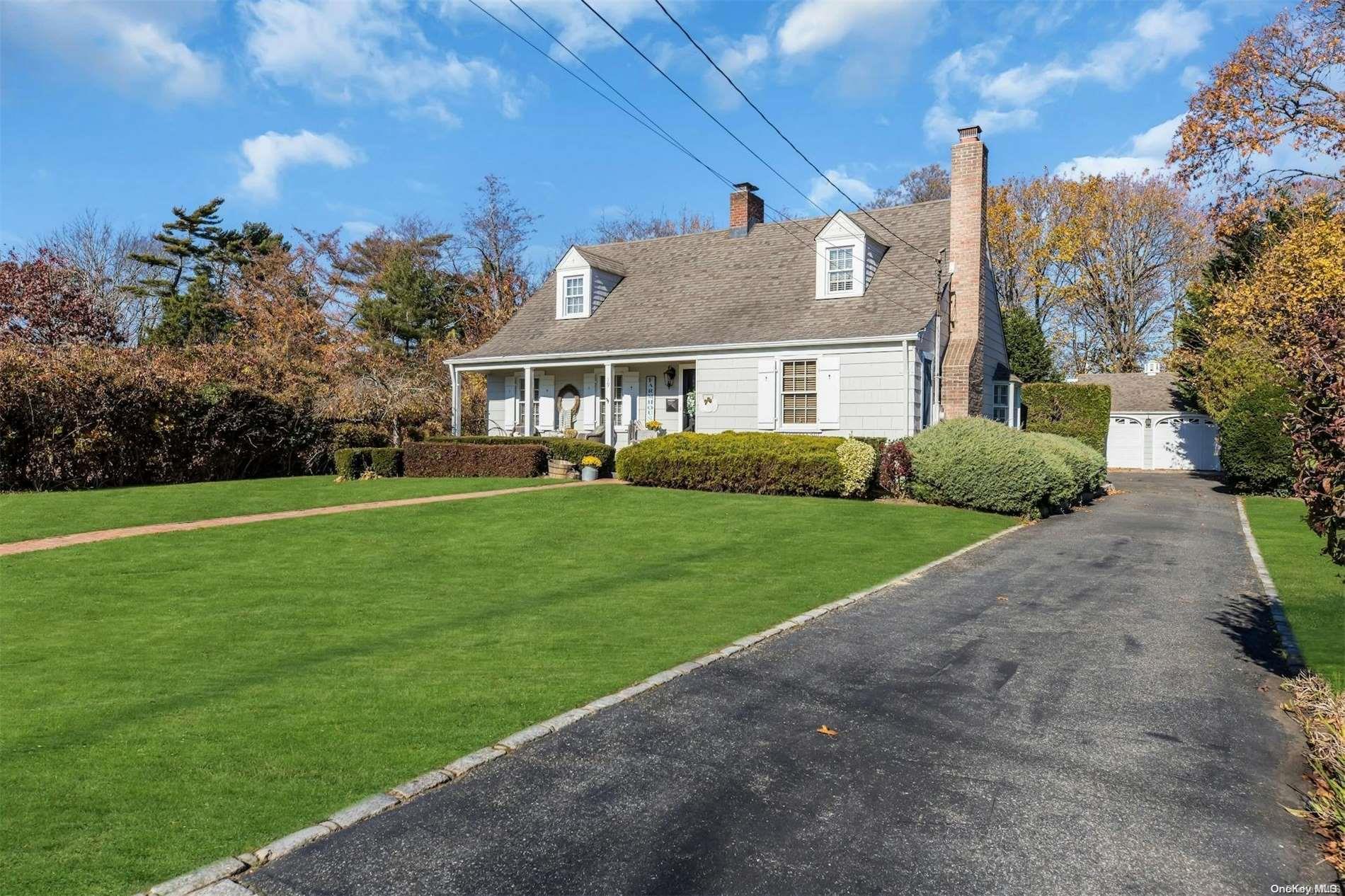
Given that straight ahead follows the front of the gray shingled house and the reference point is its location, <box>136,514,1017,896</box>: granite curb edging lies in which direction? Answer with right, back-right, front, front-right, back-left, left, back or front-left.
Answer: front-left

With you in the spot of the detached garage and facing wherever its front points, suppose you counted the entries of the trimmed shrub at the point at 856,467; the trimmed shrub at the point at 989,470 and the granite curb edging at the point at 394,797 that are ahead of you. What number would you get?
3

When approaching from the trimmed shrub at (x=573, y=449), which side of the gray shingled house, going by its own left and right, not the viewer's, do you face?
front

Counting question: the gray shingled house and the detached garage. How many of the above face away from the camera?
0

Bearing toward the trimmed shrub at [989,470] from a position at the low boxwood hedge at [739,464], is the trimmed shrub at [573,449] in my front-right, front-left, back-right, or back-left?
back-left

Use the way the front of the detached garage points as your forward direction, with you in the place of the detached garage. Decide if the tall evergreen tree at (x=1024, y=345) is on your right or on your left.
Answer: on your right

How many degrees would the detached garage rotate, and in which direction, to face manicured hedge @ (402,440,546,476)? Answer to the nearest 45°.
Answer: approximately 45° to its right

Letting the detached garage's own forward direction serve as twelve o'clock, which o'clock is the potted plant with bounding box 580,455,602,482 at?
The potted plant is roughly at 1 o'clock from the detached garage.

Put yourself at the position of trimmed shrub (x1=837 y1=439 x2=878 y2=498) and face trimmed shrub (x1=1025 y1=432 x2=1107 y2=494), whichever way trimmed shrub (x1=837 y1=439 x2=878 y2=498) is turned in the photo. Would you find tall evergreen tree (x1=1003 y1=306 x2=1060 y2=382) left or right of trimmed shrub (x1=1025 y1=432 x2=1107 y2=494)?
left

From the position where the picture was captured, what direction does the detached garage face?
facing the viewer

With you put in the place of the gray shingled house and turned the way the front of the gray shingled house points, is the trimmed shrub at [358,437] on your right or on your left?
on your right

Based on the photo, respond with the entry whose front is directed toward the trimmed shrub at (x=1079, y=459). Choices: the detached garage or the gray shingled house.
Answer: the detached garage

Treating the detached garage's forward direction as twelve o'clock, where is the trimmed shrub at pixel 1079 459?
The trimmed shrub is roughly at 12 o'clock from the detached garage.

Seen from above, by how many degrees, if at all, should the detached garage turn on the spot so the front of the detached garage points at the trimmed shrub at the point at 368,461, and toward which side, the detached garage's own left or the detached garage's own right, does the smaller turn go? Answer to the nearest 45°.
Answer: approximately 45° to the detached garage's own right

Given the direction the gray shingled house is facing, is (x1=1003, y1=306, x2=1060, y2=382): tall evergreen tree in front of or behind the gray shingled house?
behind

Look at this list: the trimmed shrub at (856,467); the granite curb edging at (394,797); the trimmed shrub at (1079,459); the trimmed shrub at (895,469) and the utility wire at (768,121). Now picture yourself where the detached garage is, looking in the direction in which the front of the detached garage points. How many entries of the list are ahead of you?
5

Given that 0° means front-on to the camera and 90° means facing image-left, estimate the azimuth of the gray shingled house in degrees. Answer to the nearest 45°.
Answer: approximately 45°
